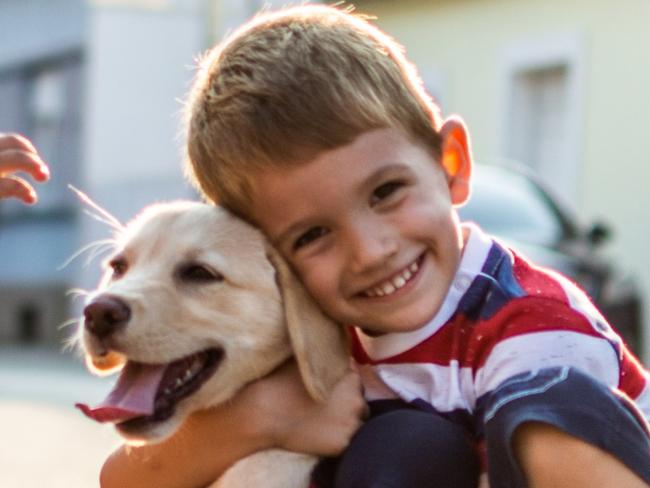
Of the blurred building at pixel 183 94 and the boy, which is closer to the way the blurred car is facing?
the boy

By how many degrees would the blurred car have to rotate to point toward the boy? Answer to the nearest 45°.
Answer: approximately 45° to its left

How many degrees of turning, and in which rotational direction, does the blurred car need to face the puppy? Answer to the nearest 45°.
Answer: approximately 45° to its left

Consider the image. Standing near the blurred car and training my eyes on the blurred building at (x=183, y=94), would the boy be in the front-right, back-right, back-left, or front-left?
back-left
